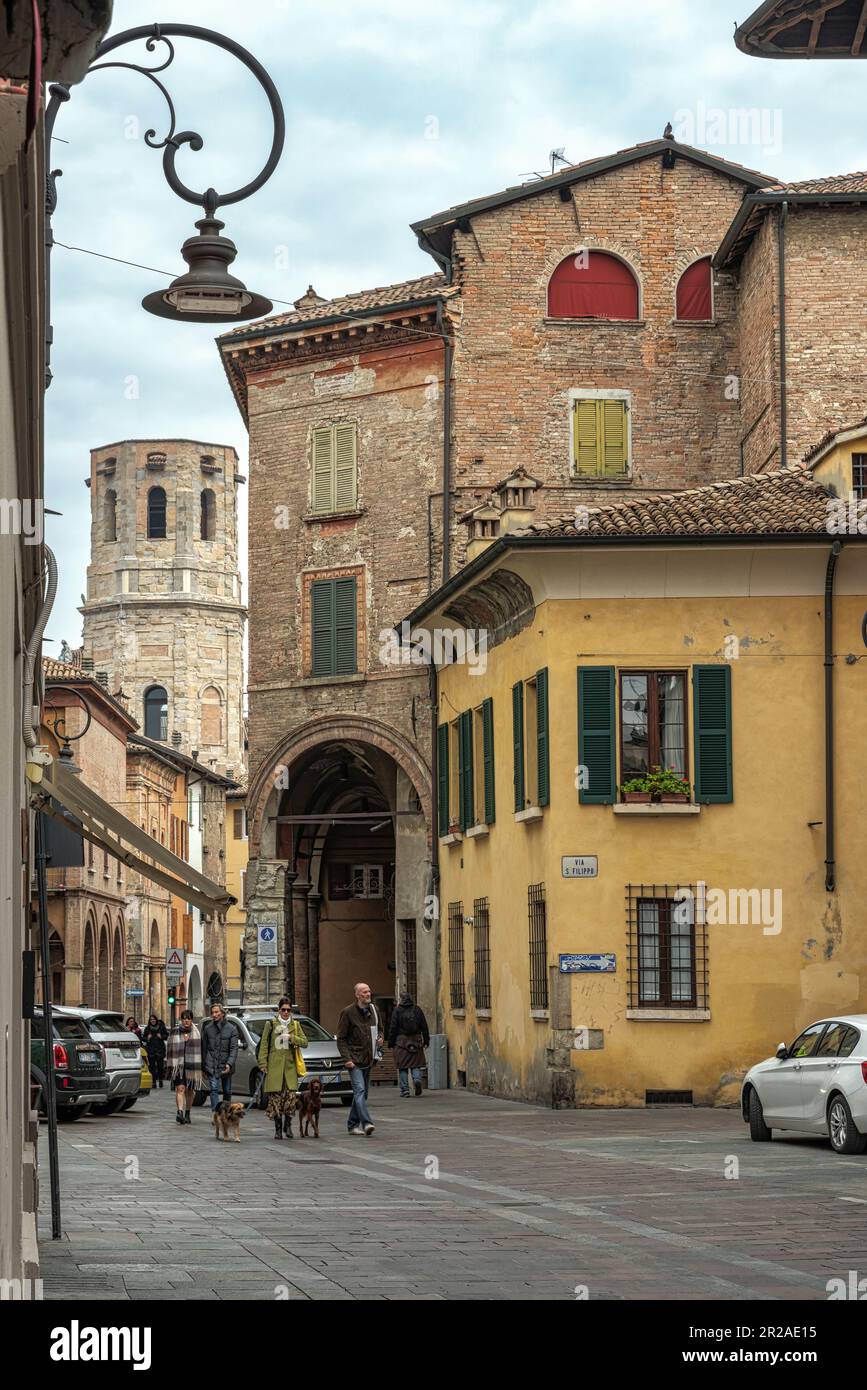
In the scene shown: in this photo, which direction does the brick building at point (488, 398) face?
toward the camera

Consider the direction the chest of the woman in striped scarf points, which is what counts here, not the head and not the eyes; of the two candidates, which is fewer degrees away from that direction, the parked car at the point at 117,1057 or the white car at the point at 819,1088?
the white car

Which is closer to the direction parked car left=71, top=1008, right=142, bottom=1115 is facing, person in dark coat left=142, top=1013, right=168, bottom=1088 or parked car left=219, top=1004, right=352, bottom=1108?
the person in dark coat

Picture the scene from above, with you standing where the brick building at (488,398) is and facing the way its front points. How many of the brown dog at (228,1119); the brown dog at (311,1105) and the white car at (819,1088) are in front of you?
3

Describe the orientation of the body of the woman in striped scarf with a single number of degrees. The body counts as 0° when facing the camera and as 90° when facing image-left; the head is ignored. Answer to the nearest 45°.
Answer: approximately 0°

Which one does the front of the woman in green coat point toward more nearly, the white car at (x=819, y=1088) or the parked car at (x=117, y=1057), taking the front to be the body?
the white car

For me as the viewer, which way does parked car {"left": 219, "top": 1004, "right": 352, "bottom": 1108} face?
facing the viewer and to the right of the viewer

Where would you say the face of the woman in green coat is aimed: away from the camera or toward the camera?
toward the camera

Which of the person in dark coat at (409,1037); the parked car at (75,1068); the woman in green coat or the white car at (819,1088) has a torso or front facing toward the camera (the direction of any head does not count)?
the woman in green coat

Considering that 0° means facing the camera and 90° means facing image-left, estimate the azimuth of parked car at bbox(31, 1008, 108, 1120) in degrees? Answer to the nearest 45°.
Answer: approximately 135°

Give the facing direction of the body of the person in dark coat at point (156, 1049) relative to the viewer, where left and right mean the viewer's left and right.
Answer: facing the viewer

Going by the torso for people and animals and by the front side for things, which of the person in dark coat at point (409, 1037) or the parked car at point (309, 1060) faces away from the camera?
the person in dark coat

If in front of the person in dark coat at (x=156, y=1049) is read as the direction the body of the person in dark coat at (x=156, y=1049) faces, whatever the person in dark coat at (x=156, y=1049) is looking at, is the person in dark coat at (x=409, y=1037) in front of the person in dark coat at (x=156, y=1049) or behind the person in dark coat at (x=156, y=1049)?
in front

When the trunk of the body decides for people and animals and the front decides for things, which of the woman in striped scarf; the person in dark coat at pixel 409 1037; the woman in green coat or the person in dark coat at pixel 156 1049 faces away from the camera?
the person in dark coat at pixel 409 1037

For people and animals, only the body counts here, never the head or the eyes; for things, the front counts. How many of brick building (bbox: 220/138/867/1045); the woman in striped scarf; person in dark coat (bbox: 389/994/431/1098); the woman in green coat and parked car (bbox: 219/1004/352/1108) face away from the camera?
1
